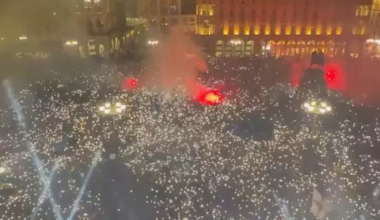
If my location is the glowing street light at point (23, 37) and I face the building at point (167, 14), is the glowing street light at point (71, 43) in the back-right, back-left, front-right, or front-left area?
front-right

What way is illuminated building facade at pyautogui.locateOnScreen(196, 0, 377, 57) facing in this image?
toward the camera

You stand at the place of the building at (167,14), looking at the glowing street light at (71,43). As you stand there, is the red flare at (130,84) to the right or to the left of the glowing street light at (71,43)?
left

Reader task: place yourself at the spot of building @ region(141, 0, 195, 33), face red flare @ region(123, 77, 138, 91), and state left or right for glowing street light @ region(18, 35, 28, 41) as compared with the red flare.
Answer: right

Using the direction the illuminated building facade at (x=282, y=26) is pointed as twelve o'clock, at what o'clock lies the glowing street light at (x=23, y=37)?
The glowing street light is roughly at 2 o'clock from the illuminated building facade.

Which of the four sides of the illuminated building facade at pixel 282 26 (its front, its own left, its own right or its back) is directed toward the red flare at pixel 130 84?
front

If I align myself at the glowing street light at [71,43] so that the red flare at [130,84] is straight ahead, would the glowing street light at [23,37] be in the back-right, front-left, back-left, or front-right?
back-right

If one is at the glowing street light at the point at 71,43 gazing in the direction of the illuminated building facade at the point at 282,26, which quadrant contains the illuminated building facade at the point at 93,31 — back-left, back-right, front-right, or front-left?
front-left

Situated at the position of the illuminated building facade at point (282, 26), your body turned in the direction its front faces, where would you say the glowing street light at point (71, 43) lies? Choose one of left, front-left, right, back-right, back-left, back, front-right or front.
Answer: front-right

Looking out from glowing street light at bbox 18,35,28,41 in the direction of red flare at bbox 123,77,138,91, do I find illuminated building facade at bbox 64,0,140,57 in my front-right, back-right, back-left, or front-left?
front-left

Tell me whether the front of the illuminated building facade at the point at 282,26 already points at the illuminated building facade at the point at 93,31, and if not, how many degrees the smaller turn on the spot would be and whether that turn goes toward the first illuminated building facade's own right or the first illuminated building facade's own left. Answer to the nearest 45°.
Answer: approximately 45° to the first illuminated building facade's own right

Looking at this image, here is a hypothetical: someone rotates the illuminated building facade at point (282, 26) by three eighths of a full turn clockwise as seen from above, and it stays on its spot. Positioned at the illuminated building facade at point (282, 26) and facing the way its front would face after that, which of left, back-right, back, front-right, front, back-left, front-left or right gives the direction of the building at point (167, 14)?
front-left

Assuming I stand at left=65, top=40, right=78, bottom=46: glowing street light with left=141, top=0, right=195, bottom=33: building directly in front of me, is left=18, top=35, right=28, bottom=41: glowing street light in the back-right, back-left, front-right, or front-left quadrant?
back-left
